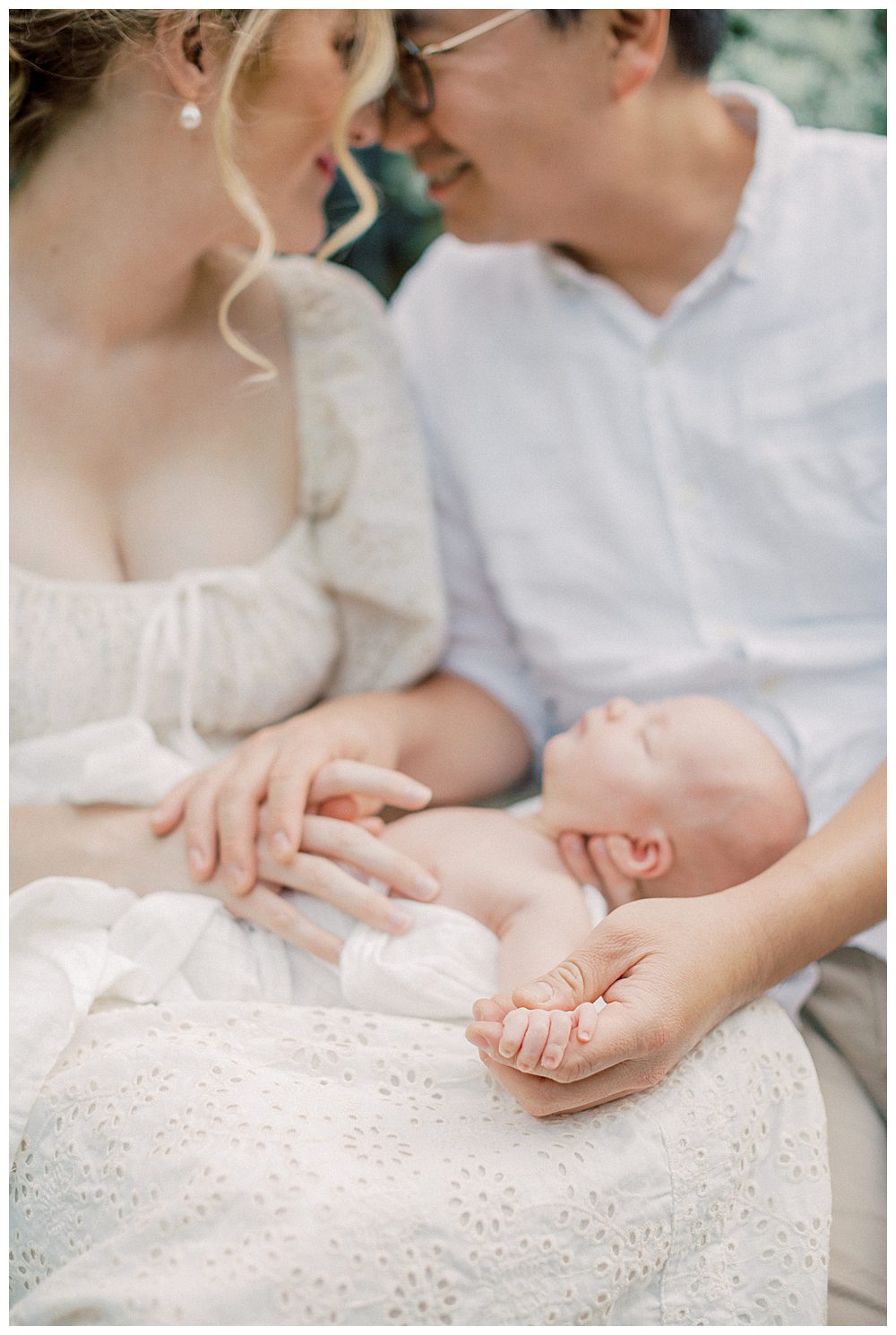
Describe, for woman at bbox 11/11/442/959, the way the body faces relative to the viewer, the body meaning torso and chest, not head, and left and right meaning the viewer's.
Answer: facing the viewer

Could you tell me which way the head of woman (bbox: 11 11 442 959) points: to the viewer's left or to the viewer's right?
to the viewer's right
